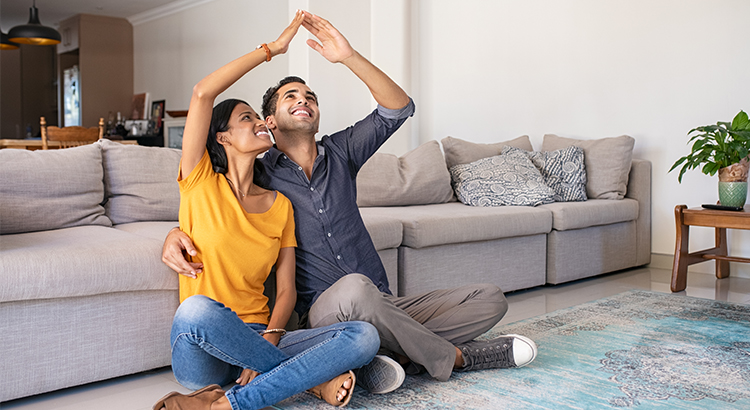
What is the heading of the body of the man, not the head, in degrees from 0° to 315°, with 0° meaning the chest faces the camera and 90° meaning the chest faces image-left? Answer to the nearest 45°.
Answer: approximately 315°

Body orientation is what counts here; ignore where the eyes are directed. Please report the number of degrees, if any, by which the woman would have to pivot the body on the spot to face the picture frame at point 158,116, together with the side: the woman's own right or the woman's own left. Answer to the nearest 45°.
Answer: approximately 135° to the woman's own left

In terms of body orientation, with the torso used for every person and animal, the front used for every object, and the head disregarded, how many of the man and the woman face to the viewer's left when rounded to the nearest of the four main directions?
0

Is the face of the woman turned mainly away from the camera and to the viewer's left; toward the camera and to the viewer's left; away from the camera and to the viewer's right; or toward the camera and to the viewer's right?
toward the camera and to the viewer's right

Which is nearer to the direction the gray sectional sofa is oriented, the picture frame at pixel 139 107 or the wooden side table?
the wooden side table

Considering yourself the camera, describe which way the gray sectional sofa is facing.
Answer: facing the viewer and to the right of the viewer

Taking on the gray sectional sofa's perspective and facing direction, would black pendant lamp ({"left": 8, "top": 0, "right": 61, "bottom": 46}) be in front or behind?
behind
